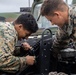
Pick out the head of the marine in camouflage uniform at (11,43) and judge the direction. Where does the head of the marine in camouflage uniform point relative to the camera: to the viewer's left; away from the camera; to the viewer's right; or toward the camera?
to the viewer's right

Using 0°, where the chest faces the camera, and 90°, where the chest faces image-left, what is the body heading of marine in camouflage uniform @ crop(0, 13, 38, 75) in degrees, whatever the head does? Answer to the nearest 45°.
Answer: approximately 270°
